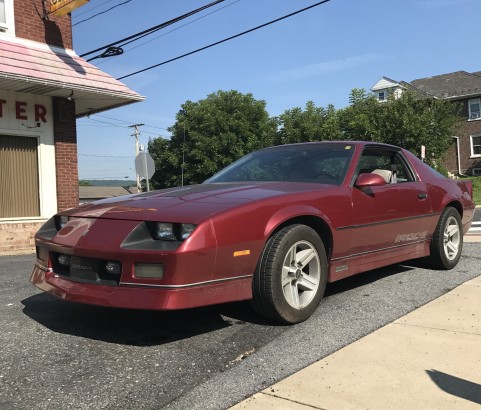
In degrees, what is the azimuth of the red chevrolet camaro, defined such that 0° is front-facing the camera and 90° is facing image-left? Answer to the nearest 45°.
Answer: approximately 45°

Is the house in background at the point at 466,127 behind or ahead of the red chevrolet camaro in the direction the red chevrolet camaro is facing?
behind

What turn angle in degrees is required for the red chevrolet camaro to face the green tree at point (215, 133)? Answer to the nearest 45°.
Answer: approximately 135° to its right

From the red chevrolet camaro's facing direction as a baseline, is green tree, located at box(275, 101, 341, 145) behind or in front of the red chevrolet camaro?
behind

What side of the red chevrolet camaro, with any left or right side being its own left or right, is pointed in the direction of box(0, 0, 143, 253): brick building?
right
